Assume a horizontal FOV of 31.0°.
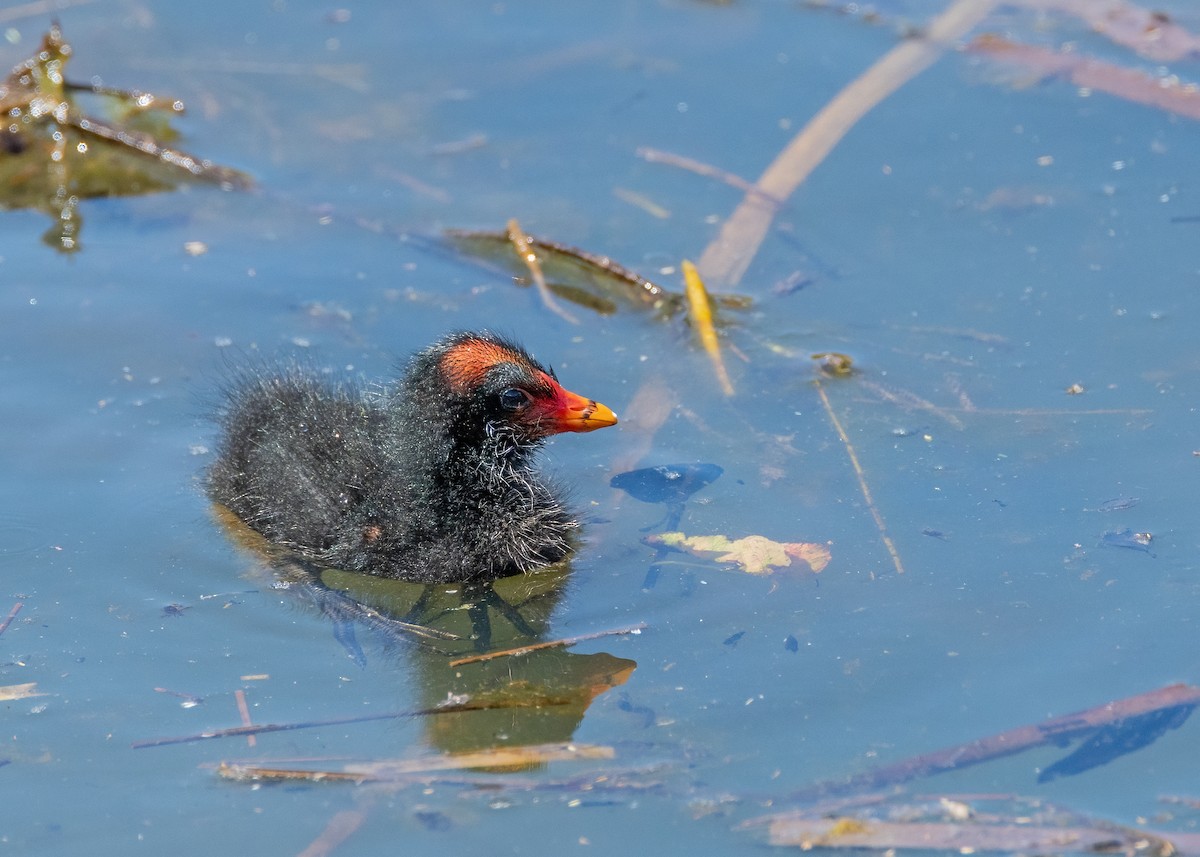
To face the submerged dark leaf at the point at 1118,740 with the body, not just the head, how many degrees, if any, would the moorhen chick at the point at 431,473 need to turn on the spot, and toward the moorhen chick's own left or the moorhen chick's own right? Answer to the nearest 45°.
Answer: approximately 45° to the moorhen chick's own right

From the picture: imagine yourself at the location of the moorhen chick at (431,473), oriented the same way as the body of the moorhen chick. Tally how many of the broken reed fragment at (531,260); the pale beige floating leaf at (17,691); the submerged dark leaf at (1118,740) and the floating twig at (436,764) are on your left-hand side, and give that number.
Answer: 1

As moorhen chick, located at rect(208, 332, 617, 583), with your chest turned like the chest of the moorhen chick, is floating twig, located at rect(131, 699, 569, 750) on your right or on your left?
on your right

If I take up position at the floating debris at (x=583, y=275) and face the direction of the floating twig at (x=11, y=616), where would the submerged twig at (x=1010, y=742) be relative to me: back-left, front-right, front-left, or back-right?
front-left

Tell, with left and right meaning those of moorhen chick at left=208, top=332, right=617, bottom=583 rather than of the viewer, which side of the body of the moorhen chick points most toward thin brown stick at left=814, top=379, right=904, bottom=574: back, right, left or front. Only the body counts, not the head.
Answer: front

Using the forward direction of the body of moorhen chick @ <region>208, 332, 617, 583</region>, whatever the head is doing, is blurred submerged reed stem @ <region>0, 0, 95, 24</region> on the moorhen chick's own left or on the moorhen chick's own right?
on the moorhen chick's own left

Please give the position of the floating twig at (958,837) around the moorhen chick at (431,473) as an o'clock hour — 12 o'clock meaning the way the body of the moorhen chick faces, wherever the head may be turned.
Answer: The floating twig is roughly at 2 o'clock from the moorhen chick.

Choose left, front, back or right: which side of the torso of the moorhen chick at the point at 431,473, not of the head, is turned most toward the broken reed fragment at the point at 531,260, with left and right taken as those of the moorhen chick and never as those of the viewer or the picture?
left

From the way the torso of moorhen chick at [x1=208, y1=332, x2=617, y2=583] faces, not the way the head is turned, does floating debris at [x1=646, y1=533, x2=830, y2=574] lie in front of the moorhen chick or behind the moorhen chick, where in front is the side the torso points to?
in front

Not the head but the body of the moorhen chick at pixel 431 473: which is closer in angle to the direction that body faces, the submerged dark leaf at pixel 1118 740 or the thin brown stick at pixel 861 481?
the thin brown stick

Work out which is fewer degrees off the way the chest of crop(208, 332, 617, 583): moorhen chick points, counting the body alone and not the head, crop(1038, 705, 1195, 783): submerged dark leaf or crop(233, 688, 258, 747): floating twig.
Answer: the submerged dark leaf

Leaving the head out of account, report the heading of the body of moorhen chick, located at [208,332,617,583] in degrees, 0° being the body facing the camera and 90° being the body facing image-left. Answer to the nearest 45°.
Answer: approximately 270°

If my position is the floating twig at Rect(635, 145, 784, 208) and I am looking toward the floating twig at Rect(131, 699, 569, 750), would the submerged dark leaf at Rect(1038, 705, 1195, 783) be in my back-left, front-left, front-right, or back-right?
front-left

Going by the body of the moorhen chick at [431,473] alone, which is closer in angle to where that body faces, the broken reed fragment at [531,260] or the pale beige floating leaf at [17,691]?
the broken reed fragment

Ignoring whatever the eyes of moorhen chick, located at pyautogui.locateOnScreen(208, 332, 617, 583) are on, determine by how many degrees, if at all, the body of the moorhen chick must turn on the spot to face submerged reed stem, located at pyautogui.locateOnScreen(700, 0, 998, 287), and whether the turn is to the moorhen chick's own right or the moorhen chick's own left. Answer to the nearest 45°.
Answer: approximately 45° to the moorhen chick's own left

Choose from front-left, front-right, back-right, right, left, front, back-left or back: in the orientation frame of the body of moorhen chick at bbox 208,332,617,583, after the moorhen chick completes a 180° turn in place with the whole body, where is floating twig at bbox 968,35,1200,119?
back-right
